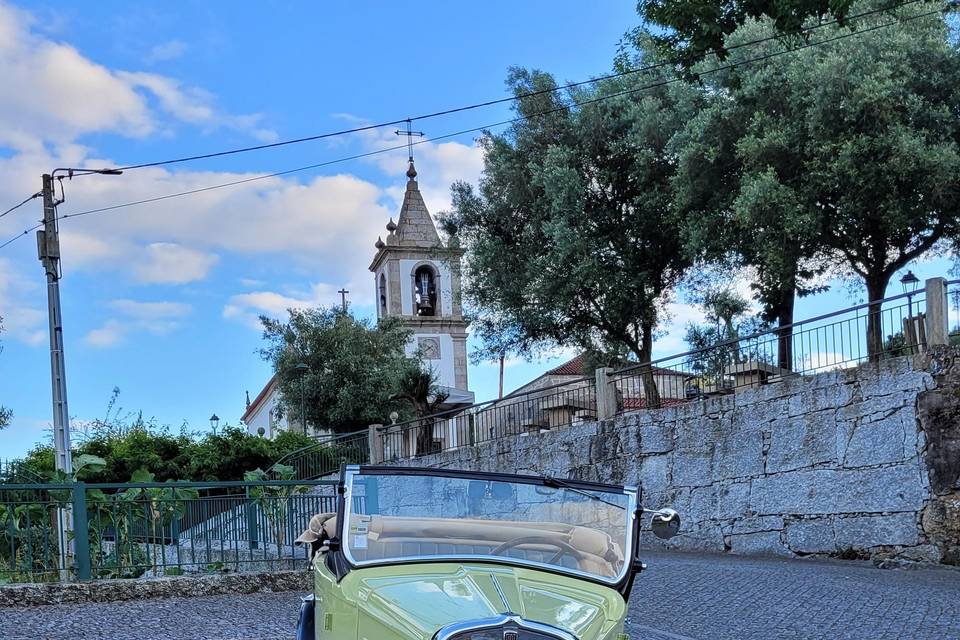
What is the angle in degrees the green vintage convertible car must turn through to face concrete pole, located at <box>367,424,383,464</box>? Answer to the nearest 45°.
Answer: approximately 180°

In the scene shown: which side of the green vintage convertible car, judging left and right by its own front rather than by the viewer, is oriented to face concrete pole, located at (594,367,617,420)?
back

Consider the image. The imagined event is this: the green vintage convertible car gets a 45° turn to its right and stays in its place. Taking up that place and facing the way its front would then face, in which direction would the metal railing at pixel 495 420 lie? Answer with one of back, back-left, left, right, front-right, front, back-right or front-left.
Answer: back-right

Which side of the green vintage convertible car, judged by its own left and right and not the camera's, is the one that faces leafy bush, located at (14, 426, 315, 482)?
back

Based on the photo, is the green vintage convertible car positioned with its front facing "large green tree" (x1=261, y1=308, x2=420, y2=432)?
no

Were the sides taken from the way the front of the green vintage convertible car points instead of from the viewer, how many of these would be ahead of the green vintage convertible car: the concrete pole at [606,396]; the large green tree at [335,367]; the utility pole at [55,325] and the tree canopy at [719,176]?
0

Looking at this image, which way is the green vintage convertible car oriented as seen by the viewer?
toward the camera

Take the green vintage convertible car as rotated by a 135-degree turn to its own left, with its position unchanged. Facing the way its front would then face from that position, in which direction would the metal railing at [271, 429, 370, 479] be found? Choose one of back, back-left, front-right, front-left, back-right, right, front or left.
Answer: front-left

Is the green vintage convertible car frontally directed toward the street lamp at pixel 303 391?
no

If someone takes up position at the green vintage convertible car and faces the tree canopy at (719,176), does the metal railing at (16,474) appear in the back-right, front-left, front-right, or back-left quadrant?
front-left

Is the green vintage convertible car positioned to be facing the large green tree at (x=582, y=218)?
no
